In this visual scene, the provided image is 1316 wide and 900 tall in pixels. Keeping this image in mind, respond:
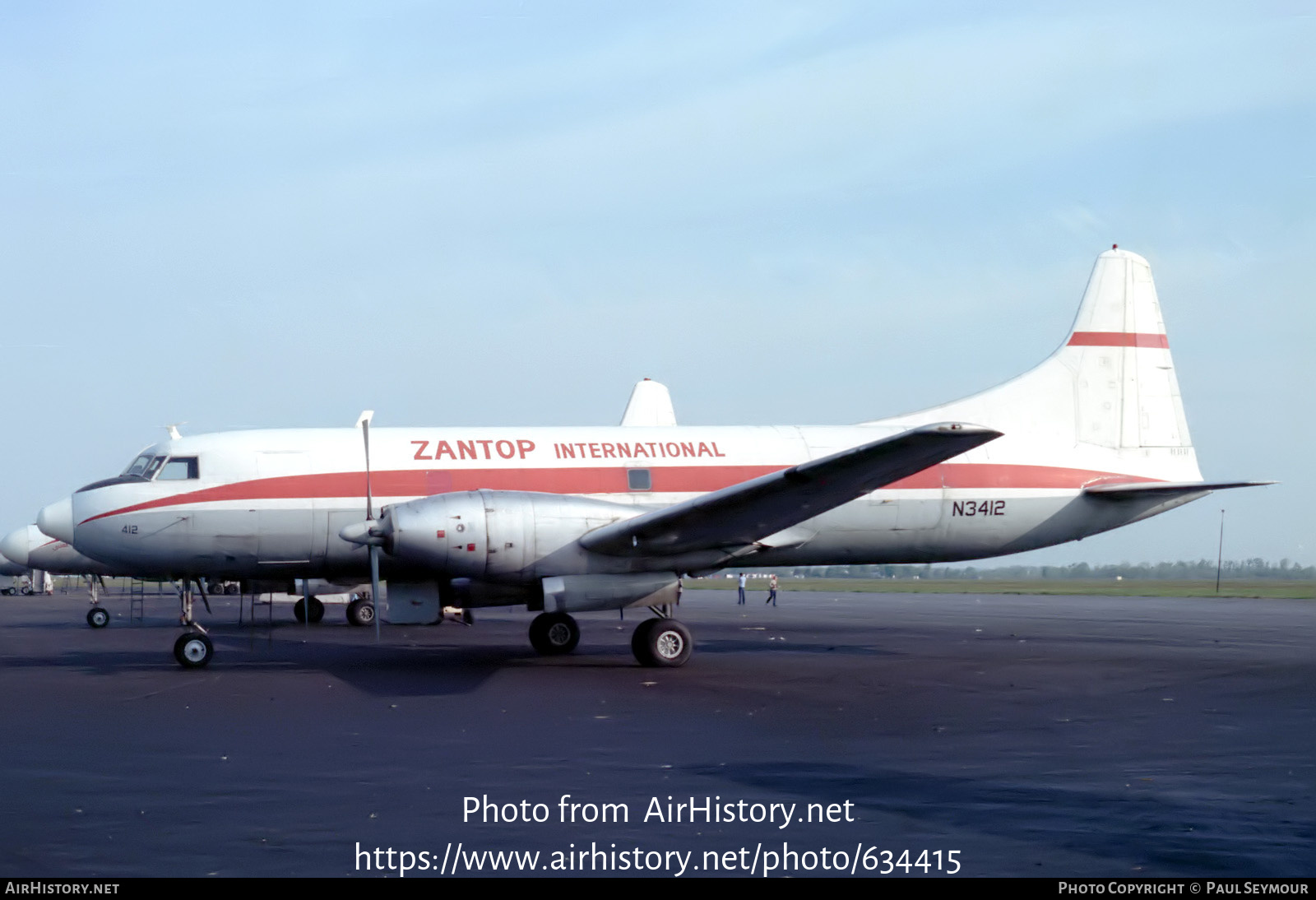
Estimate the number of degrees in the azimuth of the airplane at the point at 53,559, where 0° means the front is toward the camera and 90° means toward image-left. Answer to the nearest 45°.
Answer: approximately 90°

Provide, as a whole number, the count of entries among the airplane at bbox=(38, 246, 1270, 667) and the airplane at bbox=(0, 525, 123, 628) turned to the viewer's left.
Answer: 2

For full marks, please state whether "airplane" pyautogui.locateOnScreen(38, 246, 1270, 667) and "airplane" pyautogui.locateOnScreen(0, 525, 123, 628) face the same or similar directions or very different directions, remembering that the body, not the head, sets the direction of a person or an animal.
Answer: same or similar directions

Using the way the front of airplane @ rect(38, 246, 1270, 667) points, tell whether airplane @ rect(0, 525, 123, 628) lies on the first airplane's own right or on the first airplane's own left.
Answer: on the first airplane's own right

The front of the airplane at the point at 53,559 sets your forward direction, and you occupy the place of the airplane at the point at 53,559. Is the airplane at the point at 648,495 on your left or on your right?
on your left

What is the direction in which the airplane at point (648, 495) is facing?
to the viewer's left
